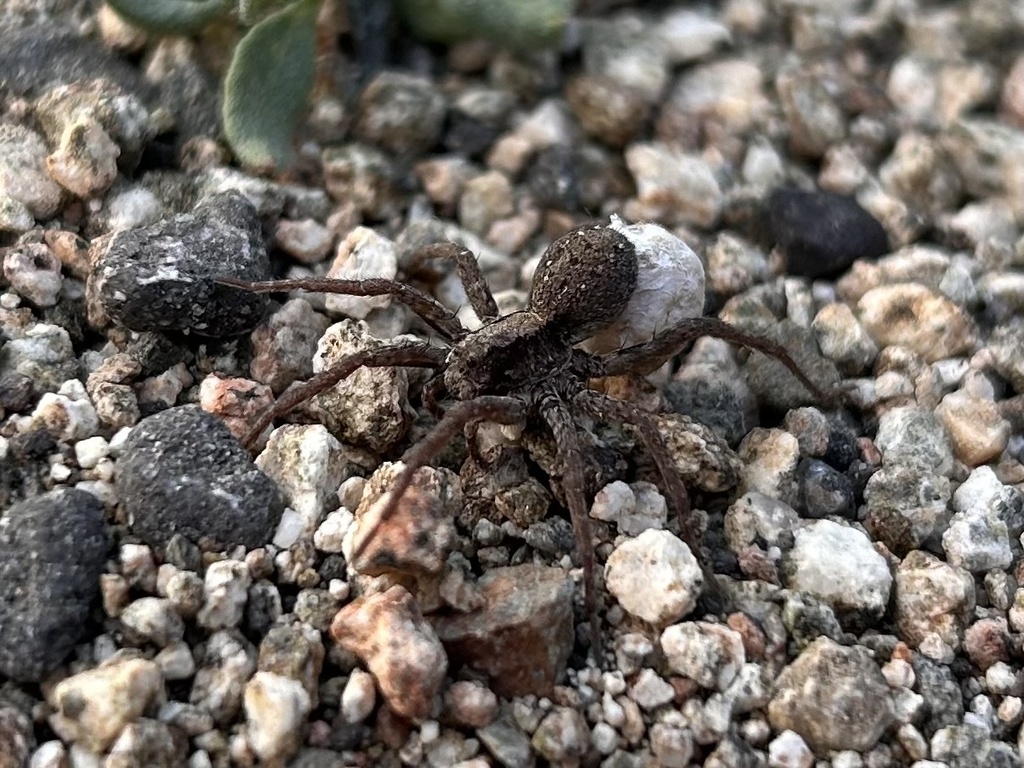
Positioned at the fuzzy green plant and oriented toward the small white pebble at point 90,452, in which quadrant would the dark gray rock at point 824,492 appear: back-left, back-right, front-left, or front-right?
front-left

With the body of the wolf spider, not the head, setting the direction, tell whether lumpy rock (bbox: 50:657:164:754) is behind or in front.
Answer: in front

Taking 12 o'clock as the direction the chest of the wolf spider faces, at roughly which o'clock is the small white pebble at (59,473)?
The small white pebble is roughly at 1 o'clock from the wolf spider.

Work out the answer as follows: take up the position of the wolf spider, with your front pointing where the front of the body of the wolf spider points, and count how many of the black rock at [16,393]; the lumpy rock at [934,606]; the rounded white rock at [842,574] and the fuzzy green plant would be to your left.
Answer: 2

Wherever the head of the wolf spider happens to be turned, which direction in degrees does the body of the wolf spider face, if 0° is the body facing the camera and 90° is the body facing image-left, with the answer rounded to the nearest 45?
approximately 45°

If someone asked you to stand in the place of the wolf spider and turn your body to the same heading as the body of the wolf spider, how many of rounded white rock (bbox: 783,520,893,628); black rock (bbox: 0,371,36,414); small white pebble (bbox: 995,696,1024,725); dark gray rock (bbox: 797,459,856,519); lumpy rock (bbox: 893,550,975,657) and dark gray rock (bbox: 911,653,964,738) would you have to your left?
5

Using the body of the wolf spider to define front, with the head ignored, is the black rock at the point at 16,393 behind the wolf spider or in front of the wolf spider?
in front

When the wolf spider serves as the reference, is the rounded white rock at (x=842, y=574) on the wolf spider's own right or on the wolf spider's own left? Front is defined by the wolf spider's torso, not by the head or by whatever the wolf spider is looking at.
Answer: on the wolf spider's own left

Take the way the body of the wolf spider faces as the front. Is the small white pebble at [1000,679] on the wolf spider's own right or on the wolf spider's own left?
on the wolf spider's own left

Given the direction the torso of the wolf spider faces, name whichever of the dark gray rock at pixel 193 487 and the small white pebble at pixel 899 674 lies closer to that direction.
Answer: the dark gray rock

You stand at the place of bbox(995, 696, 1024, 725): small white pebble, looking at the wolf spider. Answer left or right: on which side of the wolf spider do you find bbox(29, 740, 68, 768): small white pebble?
left

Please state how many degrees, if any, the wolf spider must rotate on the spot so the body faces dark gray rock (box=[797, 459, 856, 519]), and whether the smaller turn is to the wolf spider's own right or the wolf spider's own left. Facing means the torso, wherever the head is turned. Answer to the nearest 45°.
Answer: approximately 90° to the wolf spider's own left

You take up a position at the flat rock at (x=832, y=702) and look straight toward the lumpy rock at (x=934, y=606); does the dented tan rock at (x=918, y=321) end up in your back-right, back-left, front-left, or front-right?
front-left

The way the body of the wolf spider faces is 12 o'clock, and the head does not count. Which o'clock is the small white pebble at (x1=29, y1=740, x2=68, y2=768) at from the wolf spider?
The small white pebble is roughly at 12 o'clock from the wolf spider.

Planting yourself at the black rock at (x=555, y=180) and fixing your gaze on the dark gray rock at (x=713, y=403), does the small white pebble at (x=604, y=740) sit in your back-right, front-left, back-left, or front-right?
front-right
